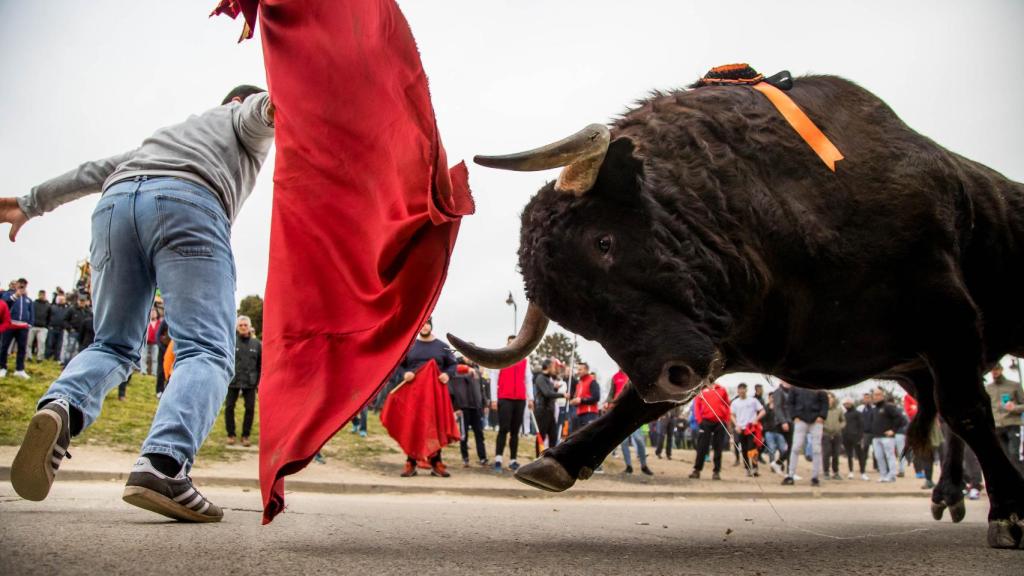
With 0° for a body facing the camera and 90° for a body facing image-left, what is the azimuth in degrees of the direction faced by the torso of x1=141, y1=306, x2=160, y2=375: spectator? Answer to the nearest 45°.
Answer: approximately 0°

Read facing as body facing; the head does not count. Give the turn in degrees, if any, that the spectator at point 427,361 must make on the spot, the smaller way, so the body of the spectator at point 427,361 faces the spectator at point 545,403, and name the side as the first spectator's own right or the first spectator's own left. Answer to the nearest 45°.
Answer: approximately 135° to the first spectator's own left

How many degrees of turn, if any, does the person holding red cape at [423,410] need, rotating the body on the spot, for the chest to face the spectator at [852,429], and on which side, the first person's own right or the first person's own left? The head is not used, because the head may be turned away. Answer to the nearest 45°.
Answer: approximately 135° to the first person's own left

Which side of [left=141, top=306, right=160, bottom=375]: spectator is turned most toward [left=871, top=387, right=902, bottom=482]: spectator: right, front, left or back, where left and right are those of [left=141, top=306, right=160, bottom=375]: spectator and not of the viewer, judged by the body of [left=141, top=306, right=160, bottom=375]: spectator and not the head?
left

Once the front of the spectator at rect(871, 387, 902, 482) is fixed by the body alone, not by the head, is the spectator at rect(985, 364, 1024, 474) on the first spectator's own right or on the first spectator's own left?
on the first spectator's own left

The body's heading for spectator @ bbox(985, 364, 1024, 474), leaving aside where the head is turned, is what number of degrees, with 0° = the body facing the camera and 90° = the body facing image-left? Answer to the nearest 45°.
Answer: approximately 45°

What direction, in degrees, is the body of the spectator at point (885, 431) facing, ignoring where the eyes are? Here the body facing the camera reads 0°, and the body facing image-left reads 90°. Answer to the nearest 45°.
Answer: approximately 45°
